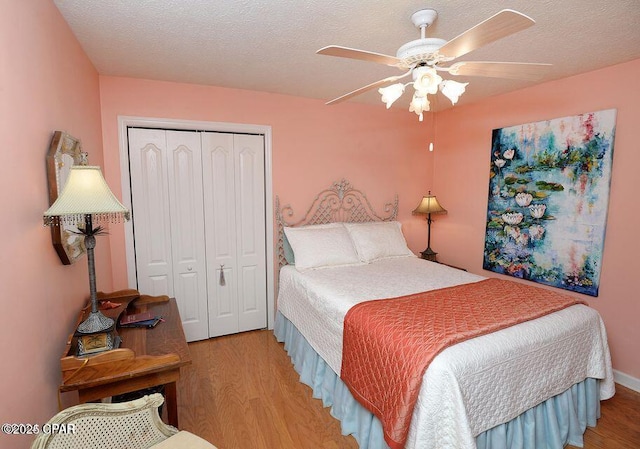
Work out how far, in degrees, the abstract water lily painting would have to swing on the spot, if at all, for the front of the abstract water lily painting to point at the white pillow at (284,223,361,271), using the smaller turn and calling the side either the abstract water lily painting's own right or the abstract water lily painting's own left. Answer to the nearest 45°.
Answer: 0° — it already faces it

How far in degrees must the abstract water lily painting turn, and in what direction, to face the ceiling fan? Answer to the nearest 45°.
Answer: approximately 45° to its left

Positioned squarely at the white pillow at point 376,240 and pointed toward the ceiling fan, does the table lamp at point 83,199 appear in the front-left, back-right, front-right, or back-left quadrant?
front-right

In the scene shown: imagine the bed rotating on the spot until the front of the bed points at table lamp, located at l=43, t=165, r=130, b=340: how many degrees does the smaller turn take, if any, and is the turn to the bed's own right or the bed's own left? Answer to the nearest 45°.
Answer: approximately 90° to the bed's own right

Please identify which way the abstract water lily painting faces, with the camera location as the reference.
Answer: facing the viewer and to the left of the viewer

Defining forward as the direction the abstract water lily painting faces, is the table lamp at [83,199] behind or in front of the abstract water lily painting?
in front

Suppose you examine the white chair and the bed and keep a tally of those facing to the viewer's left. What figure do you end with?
0

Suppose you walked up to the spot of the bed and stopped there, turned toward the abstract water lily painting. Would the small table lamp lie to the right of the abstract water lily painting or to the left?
left

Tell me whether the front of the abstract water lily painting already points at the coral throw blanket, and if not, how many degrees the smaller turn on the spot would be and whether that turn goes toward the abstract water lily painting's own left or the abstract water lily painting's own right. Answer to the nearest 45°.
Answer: approximately 45° to the abstract water lily painting's own left

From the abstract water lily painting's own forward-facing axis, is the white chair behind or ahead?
ahead

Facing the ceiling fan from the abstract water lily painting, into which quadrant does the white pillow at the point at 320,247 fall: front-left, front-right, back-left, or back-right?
front-right

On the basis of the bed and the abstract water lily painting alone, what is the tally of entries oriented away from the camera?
0

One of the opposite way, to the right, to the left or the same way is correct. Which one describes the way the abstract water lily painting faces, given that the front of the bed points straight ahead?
to the right

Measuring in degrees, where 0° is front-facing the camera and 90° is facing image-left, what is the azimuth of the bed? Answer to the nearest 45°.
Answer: approximately 315°
